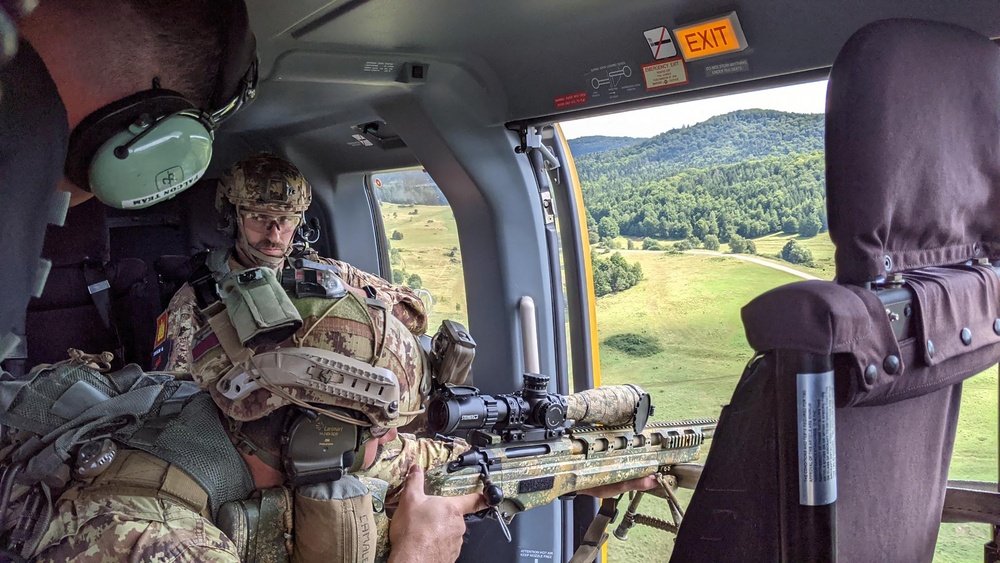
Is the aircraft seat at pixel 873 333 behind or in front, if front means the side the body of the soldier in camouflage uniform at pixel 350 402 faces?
in front
